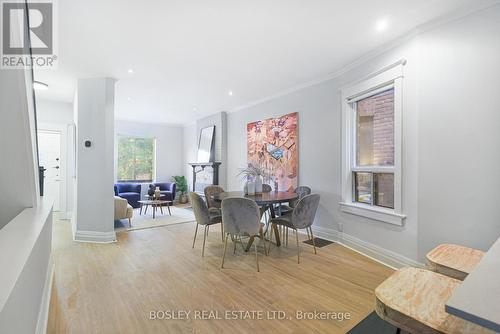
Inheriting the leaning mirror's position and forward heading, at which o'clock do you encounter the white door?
The white door is roughly at 1 o'clock from the leaning mirror.

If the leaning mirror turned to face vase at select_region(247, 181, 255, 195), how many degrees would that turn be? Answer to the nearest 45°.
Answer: approximately 45° to its left

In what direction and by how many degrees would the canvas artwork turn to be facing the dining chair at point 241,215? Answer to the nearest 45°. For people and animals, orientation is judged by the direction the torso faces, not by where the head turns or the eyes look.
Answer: approximately 45° to its left

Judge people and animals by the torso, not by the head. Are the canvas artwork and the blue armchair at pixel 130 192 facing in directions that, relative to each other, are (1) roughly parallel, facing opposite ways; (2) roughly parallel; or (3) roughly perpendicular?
roughly perpendicular

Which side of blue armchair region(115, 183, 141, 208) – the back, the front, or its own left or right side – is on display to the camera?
front

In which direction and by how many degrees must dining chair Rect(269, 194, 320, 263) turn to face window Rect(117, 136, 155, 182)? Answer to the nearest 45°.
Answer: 0° — it already faces it

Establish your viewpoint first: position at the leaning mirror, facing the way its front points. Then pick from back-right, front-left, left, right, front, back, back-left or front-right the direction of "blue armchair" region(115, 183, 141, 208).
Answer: front-right

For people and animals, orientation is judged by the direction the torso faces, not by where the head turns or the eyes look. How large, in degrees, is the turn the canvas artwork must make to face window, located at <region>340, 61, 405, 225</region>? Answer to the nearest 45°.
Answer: approximately 90° to its left

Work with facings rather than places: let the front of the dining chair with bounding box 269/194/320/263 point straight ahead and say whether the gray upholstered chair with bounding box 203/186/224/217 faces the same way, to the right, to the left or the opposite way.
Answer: the opposite way

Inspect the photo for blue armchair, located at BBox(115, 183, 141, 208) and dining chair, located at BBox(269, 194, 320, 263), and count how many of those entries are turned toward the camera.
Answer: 1

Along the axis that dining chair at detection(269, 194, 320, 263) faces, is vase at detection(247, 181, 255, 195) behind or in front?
in front

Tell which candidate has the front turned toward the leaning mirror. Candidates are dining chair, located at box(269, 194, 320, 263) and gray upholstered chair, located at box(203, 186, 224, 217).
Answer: the dining chair

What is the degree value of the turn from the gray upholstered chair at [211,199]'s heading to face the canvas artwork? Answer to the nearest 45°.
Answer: approximately 45° to its left

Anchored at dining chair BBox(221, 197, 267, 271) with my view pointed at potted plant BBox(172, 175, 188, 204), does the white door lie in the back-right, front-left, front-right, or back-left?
front-left
